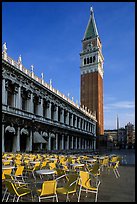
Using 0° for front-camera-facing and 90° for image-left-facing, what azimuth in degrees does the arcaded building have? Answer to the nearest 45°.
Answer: approximately 315°

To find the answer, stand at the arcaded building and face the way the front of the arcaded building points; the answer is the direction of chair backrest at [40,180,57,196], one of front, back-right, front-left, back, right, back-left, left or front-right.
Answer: front-right
